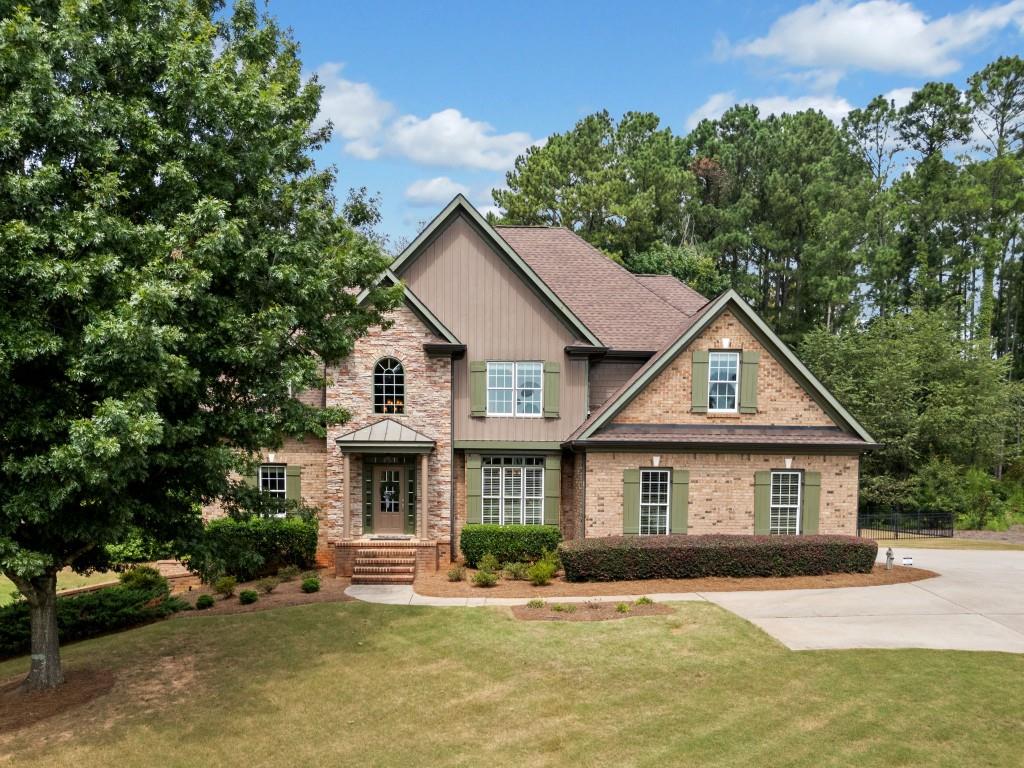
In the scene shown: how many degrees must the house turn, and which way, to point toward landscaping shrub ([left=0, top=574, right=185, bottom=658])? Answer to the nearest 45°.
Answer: approximately 45° to its right

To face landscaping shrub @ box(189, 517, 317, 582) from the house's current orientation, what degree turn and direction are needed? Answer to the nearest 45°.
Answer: approximately 90° to its right

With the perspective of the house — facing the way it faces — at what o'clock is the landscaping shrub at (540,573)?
The landscaping shrub is roughly at 12 o'clock from the house.

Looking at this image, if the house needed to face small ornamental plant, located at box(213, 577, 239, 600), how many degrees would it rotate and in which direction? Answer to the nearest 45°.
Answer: approximately 45° to its right

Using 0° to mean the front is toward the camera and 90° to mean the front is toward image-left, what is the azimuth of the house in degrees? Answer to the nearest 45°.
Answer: approximately 0°
